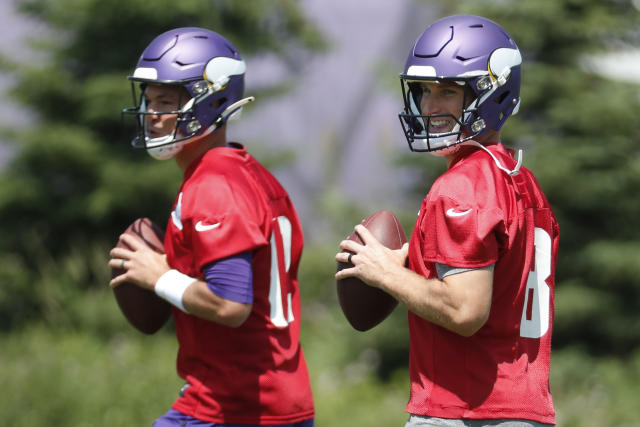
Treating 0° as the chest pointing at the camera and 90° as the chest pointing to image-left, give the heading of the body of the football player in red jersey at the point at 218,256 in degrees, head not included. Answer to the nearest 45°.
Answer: approximately 90°

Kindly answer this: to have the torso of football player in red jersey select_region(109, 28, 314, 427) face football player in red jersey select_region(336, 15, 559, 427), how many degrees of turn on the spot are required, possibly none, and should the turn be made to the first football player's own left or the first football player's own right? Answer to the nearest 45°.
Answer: approximately 135° to the first football player's own left

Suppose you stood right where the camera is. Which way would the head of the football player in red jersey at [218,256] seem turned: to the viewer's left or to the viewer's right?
to the viewer's left
